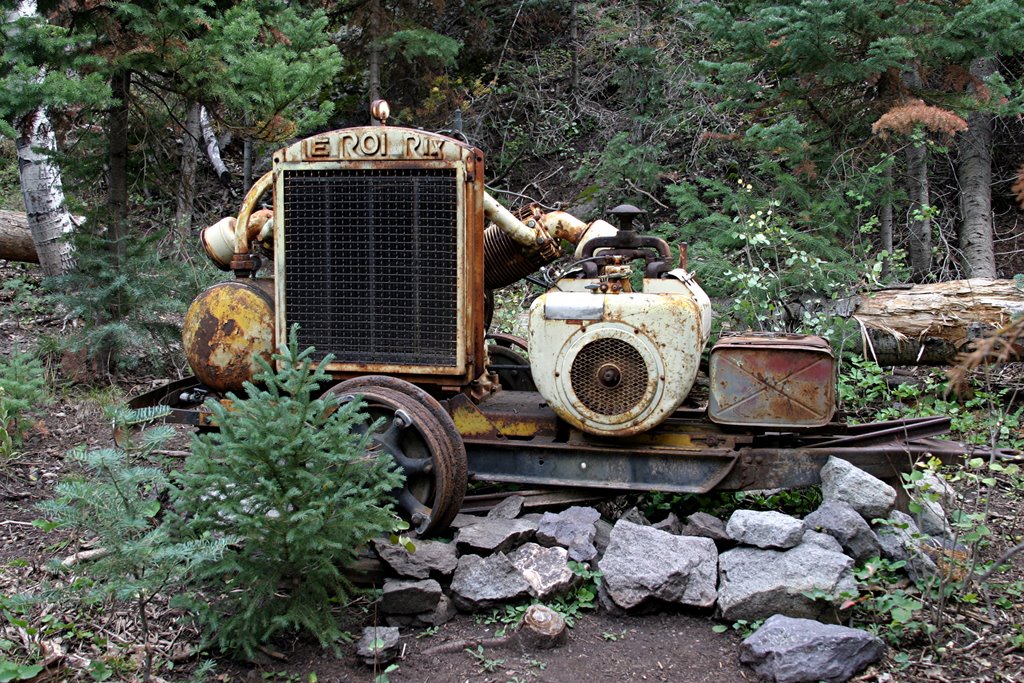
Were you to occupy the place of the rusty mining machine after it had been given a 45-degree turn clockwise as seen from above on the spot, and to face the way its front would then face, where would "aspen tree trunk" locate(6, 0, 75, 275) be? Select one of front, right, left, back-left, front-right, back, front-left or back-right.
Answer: right

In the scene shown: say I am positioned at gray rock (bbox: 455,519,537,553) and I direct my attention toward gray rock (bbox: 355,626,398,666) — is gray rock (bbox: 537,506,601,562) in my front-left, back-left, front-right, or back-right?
back-left

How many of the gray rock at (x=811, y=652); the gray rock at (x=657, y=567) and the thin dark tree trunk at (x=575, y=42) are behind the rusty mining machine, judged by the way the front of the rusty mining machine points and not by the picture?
1

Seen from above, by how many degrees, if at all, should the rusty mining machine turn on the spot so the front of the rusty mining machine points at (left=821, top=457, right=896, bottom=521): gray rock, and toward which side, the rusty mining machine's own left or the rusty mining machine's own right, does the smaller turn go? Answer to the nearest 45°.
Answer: approximately 90° to the rusty mining machine's own left

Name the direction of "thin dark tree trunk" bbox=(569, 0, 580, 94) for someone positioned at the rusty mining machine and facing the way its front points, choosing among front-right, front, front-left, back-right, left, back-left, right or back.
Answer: back

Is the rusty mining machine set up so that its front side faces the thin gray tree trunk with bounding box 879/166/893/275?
no

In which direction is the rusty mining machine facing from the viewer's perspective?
toward the camera

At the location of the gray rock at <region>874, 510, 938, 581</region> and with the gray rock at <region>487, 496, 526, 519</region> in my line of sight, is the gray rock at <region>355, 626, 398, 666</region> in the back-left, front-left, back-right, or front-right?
front-left

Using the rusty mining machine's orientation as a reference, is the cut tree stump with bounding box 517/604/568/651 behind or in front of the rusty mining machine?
in front

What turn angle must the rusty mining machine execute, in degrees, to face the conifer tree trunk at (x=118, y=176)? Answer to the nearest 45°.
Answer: approximately 135° to its right

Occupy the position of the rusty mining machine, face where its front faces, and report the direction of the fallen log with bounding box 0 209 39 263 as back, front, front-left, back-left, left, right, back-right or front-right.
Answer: back-right

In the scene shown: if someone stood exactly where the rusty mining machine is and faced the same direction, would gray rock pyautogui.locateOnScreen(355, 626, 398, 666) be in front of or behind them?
in front

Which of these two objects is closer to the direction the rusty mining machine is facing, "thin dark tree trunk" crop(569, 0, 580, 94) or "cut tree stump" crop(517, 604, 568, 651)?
the cut tree stump
